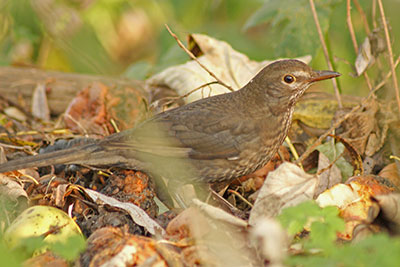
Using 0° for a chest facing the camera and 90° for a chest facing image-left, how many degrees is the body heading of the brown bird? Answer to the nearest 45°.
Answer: approximately 270°

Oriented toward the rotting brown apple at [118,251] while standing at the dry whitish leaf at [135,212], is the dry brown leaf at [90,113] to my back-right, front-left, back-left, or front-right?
back-right

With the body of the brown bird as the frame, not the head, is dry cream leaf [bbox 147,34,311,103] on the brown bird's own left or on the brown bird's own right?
on the brown bird's own left

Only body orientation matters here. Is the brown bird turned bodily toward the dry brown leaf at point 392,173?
yes

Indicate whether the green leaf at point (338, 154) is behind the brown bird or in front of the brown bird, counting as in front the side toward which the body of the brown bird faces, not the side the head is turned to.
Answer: in front

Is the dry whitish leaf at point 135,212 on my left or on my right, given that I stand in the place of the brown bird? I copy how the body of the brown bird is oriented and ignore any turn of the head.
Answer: on my right

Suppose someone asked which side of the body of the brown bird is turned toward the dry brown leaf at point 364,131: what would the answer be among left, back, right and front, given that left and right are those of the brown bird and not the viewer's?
front

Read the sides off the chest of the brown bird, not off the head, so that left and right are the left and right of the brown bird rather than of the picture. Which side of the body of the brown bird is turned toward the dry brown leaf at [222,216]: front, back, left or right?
right

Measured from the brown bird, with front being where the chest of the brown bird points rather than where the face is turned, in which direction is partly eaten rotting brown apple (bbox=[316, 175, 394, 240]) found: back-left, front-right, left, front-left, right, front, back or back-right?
front-right

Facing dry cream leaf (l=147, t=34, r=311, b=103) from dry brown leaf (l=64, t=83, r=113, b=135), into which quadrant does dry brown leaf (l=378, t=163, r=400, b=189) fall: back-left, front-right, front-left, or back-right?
front-right

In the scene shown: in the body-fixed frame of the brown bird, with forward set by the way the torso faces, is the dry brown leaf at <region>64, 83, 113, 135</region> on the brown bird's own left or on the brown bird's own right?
on the brown bird's own left

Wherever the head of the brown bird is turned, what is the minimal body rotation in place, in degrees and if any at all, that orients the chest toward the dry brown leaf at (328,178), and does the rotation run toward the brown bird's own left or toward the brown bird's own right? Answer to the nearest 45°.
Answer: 0° — it already faces it

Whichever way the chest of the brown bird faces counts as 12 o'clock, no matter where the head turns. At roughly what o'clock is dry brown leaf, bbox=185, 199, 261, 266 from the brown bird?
The dry brown leaf is roughly at 3 o'clock from the brown bird.
